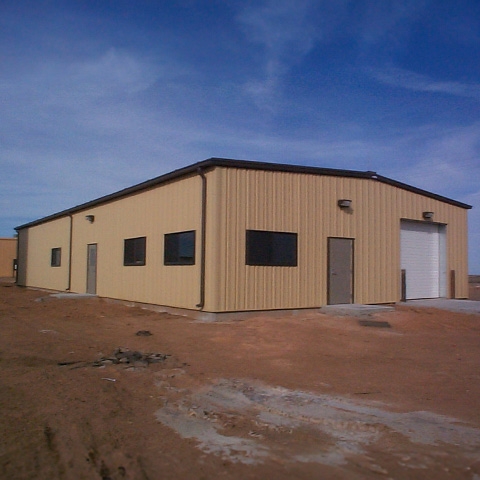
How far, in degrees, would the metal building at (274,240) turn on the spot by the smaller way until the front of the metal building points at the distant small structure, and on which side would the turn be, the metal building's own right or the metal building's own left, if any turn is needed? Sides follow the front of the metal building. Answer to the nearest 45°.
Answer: approximately 180°

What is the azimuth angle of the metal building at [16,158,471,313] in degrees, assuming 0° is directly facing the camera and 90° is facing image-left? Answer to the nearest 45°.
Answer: approximately 315°
